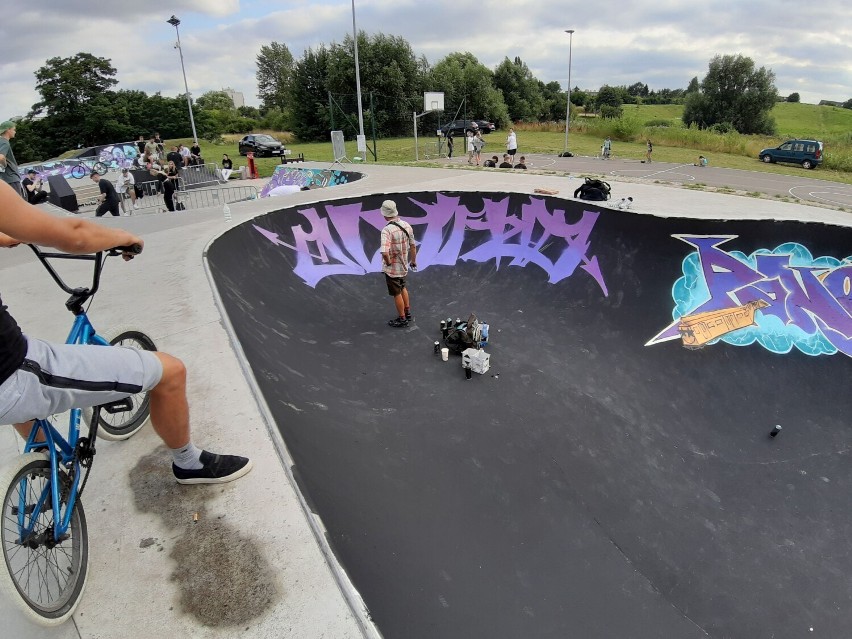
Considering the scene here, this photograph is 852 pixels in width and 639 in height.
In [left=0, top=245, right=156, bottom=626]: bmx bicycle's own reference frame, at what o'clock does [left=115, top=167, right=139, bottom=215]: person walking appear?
The person walking is roughly at 11 o'clock from the bmx bicycle.

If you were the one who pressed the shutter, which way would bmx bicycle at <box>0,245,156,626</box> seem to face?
facing away from the viewer and to the right of the viewer

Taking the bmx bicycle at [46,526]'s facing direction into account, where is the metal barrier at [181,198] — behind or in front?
in front

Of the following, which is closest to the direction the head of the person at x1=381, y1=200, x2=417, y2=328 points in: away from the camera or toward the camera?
away from the camera

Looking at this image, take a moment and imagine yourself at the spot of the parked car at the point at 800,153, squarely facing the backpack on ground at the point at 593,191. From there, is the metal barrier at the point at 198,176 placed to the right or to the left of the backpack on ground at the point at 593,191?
right

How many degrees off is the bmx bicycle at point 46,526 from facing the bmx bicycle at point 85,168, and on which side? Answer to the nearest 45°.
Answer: approximately 45° to its left

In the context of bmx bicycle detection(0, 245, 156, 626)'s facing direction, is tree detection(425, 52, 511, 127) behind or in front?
in front
